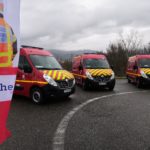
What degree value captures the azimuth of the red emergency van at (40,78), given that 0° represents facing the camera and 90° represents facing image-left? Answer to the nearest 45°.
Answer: approximately 315°

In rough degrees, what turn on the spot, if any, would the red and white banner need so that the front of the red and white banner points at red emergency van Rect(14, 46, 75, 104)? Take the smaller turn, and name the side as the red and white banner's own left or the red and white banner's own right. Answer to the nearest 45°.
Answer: approximately 180°

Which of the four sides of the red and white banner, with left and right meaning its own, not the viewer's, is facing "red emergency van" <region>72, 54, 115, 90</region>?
back

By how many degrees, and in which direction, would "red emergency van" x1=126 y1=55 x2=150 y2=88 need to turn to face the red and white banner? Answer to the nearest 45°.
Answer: approximately 45° to its right

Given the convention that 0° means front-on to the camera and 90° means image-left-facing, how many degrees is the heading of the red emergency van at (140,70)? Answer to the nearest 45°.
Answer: approximately 315°

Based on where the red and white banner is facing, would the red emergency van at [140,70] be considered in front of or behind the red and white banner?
behind

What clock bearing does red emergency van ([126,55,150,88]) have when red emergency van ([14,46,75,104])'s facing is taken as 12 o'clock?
red emergency van ([126,55,150,88]) is roughly at 9 o'clock from red emergency van ([14,46,75,104]).

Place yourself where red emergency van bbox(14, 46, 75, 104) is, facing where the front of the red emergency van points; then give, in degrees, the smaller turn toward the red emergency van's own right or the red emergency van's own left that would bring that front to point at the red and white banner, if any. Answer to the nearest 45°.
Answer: approximately 45° to the red emergency van's own right
